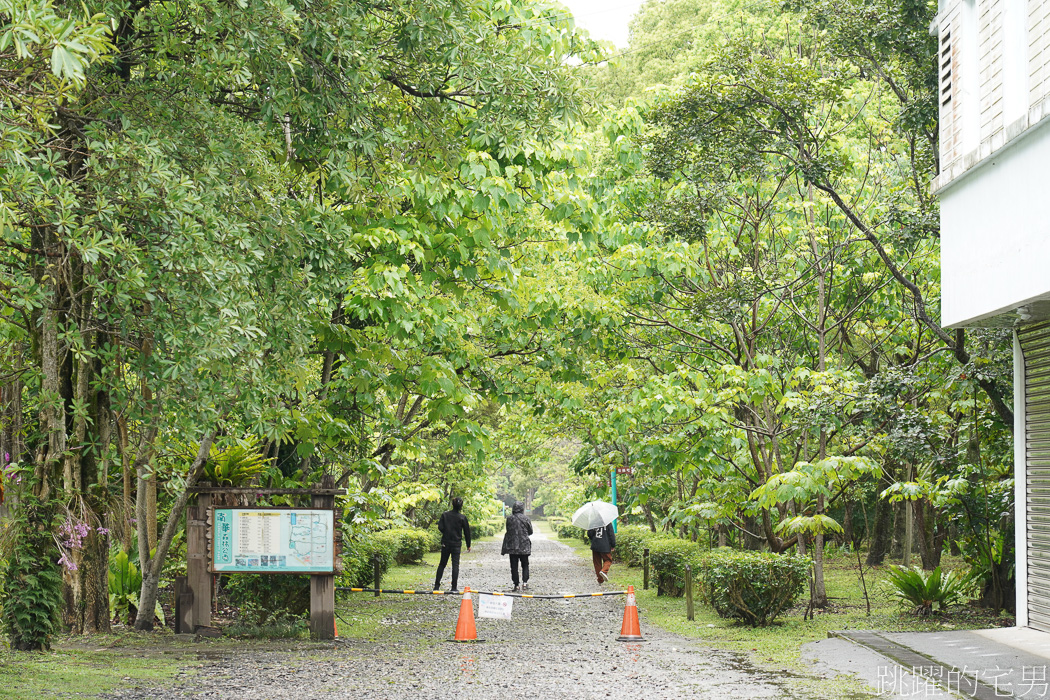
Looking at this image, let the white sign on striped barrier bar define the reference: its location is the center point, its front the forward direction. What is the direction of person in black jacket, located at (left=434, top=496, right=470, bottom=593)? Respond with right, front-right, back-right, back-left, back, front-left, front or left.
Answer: back

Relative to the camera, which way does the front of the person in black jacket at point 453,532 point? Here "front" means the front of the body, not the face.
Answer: away from the camera

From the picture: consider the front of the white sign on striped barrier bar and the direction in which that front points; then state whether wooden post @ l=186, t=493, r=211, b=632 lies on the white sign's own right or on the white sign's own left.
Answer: on the white sign's own right

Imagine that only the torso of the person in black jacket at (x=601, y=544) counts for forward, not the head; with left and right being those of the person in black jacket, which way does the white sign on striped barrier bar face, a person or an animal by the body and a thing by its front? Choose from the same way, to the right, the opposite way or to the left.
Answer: the opposite way

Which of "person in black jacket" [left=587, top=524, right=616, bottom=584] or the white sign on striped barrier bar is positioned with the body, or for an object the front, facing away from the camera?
the person in black jacket

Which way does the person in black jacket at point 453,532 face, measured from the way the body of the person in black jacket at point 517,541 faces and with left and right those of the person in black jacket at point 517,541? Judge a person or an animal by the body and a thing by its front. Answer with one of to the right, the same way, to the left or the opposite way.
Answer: the same way

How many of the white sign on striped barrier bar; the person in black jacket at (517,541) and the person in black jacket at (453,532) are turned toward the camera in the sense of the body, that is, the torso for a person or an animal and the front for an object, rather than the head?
1

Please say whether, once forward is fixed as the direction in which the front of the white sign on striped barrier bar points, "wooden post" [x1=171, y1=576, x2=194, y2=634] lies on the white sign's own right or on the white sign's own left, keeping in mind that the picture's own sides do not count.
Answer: on the white sign's own right

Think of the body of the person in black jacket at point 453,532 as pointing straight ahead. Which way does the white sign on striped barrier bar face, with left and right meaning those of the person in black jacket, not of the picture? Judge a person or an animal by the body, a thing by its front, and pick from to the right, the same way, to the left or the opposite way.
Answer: the opposite way

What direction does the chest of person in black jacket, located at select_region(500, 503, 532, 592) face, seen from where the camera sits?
away from the camera

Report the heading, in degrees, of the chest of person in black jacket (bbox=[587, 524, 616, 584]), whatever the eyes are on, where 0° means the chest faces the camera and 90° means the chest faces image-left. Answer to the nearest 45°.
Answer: approximately 180°

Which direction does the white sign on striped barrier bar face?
toward the camera
